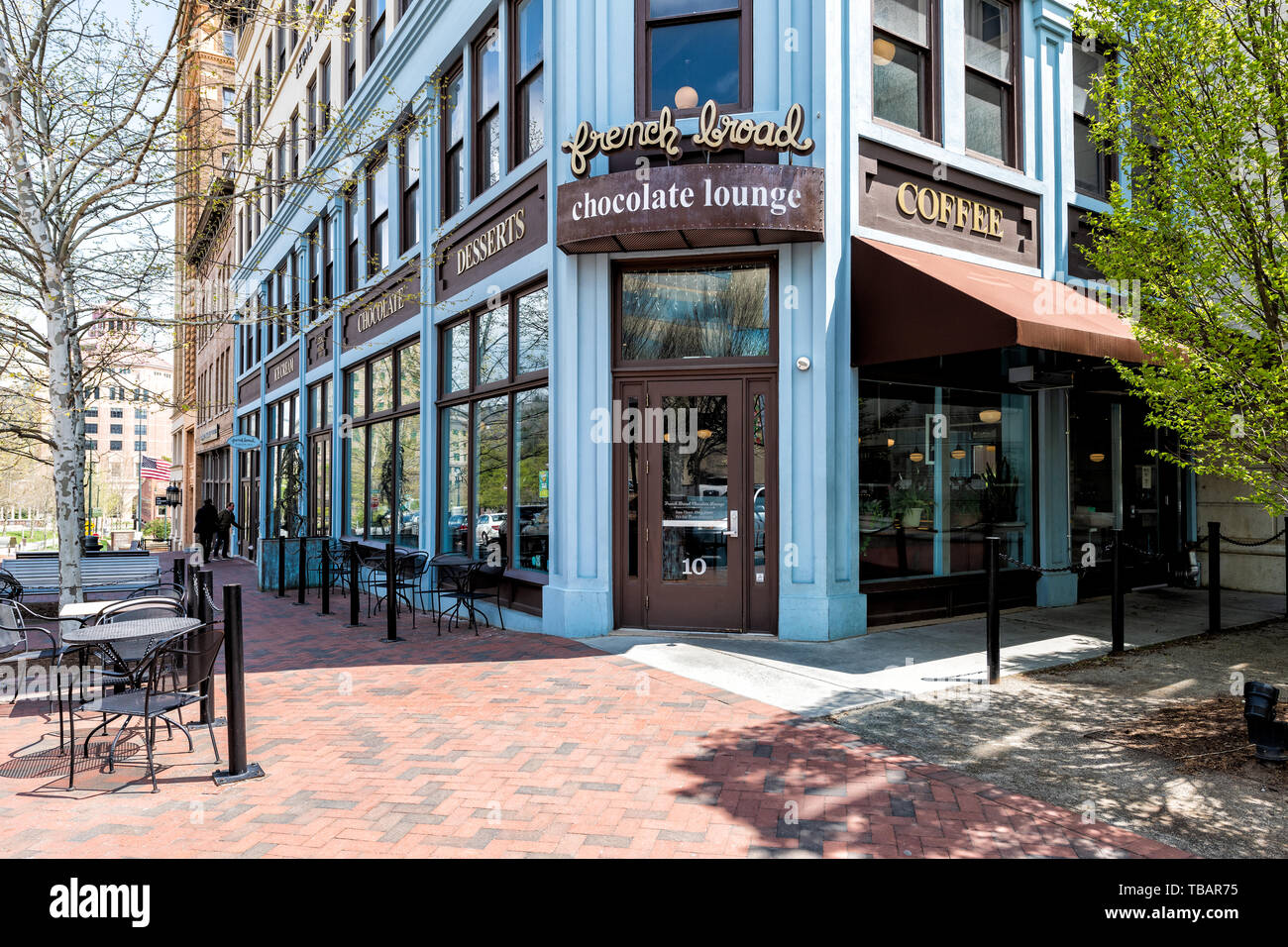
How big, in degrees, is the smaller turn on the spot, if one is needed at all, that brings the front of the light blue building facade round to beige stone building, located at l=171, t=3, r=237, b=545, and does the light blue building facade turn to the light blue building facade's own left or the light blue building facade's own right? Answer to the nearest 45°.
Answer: approximately 135° to the light blue building facade's own right

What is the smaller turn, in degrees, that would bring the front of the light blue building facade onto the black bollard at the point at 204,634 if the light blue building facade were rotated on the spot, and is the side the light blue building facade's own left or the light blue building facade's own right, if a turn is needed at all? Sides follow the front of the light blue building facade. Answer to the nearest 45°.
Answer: approximately 45° to the light blue building facade's own right

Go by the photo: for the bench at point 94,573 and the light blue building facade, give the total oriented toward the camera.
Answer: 2

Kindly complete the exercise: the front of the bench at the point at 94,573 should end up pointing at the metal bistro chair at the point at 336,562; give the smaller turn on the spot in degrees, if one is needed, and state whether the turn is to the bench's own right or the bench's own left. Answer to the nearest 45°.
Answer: approximately 135° to the bench's own left

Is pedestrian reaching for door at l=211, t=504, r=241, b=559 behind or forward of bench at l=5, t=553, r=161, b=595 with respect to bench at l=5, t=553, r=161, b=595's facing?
behind

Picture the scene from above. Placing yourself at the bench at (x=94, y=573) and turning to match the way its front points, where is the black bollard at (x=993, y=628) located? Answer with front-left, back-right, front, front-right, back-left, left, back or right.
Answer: front-left

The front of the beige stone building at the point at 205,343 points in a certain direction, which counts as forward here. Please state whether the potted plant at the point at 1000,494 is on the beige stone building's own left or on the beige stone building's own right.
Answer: on the beige stone building's own left

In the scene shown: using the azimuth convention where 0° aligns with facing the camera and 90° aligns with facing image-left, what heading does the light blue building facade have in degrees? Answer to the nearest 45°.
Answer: approximately 0°
